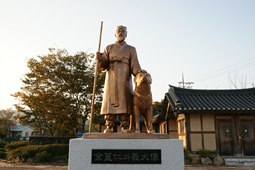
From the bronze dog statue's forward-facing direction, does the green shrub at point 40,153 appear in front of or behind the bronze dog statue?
behind

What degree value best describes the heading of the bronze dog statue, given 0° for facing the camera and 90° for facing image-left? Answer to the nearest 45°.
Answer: approximately 0°

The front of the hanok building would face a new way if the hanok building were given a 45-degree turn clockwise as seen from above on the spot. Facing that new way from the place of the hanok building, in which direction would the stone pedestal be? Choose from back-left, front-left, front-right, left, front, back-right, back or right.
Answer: front-left

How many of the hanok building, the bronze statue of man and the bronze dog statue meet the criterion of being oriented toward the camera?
3

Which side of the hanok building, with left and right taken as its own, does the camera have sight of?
front

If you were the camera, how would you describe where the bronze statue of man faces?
facing the viewer

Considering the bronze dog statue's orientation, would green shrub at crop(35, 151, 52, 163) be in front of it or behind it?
behind
